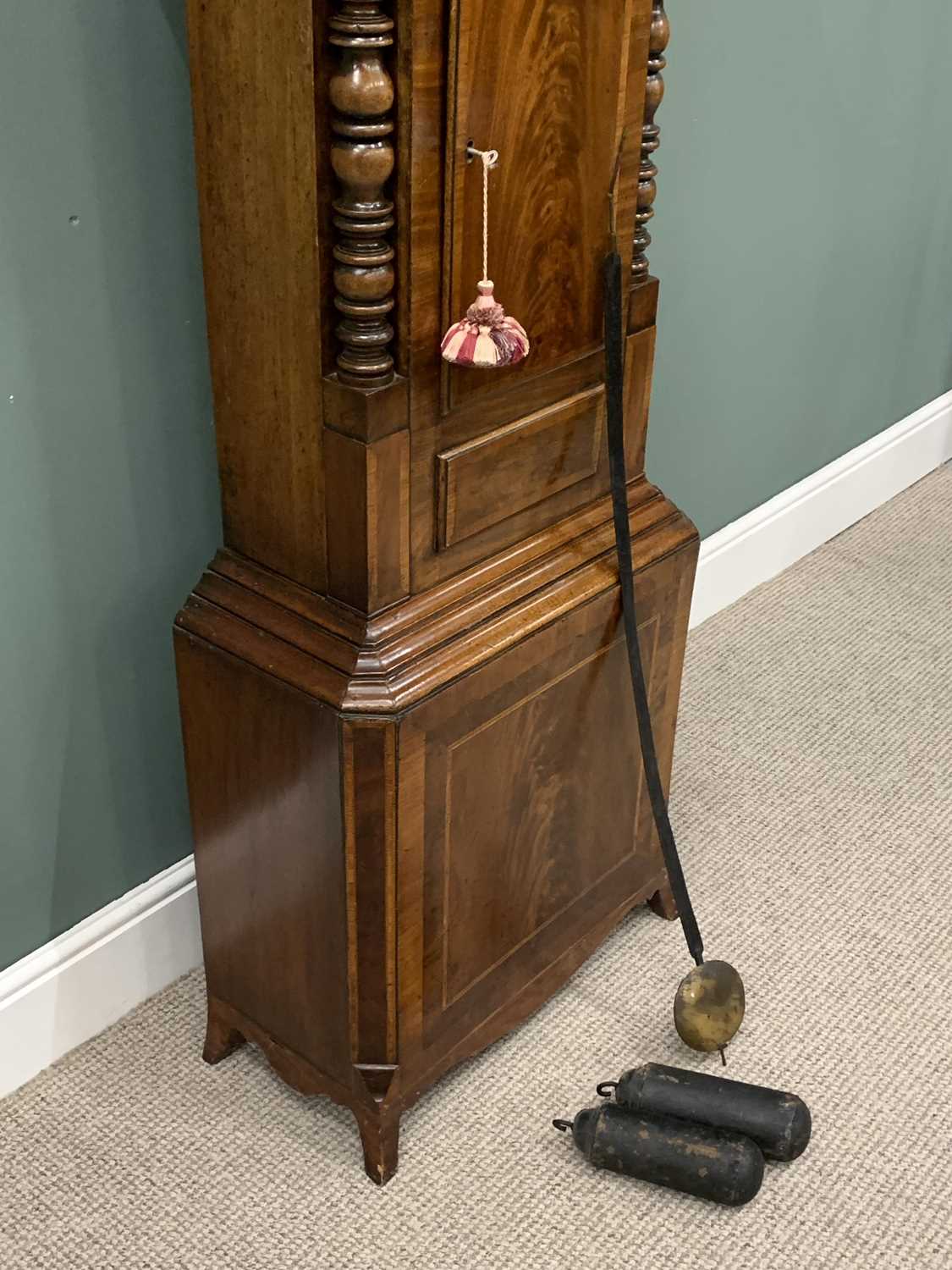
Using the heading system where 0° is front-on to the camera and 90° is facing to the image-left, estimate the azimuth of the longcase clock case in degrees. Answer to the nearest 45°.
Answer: approximately 315°
